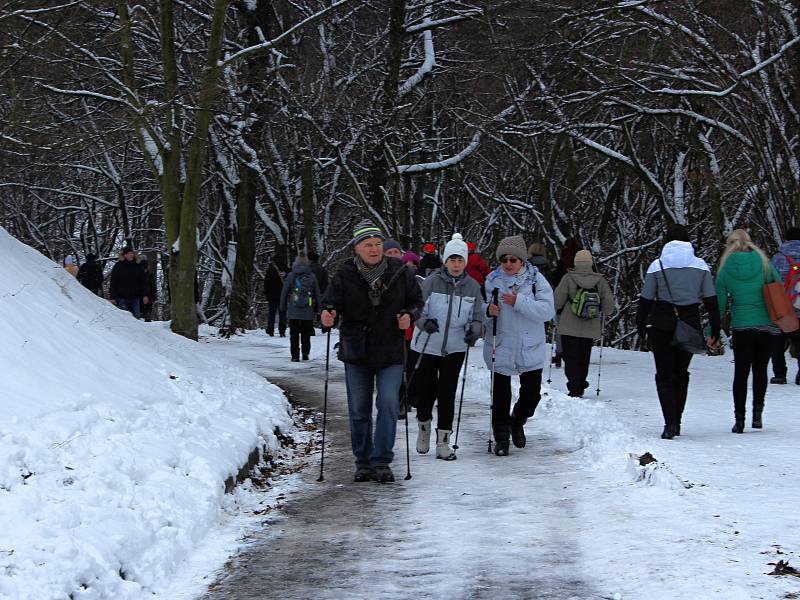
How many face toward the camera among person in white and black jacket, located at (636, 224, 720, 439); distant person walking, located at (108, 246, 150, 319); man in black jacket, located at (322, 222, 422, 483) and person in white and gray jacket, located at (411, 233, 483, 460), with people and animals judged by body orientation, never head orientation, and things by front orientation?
3

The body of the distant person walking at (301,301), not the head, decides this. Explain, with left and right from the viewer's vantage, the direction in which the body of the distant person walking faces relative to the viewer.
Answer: facing away from the viewer

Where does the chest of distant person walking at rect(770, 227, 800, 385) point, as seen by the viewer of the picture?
away from the camera

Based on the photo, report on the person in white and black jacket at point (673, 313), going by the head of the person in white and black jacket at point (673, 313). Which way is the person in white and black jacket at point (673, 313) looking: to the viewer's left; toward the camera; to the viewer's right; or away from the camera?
away from the camera

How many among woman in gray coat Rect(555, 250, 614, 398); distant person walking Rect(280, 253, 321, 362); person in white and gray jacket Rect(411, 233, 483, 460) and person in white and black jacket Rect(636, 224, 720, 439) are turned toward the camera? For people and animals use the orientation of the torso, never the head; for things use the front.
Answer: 1

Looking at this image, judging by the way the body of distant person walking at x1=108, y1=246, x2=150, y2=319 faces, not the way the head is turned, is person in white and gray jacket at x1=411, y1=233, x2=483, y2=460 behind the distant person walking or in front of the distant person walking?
in front

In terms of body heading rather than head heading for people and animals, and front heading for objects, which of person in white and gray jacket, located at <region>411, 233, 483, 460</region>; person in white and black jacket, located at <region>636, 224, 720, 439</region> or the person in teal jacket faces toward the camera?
person in white and gray jacket, located at <region>411, 233, 483, 460</region>

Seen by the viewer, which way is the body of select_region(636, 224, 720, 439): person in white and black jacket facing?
away from the camera

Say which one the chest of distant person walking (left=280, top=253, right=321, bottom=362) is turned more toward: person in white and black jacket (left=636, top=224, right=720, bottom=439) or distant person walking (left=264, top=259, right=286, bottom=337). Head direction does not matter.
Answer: the distant person walking

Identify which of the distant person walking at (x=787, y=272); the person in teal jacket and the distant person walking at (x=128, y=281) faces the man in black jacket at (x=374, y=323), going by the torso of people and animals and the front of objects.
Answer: the distant person walking at (x=128, y=281)

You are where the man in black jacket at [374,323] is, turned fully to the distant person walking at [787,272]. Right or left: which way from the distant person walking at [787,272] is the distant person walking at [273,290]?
left

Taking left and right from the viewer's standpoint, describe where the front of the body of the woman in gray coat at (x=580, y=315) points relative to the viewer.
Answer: facing away from the viewer

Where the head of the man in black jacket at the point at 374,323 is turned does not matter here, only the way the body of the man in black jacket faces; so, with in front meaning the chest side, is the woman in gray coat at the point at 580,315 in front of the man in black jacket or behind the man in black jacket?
behind

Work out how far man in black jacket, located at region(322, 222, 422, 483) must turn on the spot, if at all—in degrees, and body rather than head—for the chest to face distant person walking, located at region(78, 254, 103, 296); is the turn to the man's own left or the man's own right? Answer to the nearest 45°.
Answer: approximately 180°

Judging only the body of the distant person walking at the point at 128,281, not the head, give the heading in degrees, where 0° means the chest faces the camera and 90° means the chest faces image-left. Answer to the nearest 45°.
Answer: approximately 0°

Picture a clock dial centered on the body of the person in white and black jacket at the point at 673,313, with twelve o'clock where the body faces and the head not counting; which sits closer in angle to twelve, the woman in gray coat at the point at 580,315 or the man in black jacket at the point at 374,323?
the woman in gray coat
